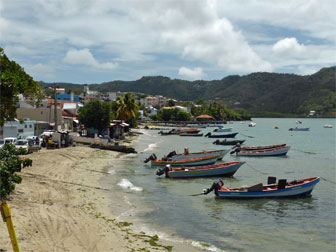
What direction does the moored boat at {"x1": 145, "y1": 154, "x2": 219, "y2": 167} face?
to the viewer's right

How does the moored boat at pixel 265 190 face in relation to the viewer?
to the viewer's right

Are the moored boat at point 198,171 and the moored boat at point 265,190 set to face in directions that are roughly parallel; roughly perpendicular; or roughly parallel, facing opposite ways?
roughly parallel

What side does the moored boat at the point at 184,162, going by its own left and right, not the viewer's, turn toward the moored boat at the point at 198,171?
right

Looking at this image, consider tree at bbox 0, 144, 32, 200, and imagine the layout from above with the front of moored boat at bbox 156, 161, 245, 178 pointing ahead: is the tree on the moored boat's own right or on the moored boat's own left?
on the moored boat's own right

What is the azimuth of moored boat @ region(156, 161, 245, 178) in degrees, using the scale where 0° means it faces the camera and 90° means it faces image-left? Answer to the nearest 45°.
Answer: approximately 270°

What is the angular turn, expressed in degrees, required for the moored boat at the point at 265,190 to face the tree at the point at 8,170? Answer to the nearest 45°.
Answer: approximately 135° to its right

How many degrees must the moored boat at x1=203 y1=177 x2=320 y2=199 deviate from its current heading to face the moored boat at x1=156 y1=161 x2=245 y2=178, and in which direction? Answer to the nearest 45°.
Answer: approximately 135° to its left

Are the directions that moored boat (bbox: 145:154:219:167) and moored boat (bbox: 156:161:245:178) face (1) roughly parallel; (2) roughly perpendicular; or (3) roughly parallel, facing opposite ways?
roughly parallel

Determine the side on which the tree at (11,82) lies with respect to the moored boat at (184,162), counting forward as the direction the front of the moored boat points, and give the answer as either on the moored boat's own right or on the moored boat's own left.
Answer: on the moored boat's own right

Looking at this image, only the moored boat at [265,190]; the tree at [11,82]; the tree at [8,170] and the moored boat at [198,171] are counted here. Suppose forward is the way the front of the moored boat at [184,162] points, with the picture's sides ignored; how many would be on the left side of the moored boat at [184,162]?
0

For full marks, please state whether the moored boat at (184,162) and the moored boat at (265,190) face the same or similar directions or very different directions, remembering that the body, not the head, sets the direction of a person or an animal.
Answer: same or similar directions
